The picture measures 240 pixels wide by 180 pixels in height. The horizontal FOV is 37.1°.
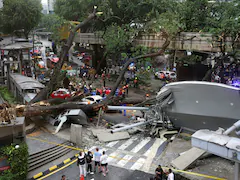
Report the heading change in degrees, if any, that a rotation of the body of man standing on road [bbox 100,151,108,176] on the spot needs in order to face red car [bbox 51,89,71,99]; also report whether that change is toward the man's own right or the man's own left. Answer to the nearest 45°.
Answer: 0° — they already face it

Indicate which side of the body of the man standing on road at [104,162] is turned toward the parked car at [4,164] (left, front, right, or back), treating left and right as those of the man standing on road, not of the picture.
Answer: left

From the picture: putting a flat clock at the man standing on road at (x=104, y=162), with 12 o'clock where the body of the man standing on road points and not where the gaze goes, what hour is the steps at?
The steps is roughly at 10 o'clock from the man standing on road.

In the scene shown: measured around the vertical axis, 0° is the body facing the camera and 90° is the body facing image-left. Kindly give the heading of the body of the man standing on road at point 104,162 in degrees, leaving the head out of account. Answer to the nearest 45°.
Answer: approximately 180°

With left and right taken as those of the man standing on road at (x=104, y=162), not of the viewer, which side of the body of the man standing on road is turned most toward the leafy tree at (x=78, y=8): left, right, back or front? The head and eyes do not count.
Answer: front

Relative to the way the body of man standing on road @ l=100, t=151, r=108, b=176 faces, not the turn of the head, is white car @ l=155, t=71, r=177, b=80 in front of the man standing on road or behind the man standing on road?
in front

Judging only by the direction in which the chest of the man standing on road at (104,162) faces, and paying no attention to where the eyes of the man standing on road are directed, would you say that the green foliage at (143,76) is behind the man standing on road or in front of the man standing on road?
in front

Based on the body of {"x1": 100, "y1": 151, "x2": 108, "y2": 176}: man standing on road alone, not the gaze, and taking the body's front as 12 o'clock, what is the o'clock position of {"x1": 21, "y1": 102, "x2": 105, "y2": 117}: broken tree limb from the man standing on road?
The broken tree limb is roughly at 11 o'clock from the man standing on road.

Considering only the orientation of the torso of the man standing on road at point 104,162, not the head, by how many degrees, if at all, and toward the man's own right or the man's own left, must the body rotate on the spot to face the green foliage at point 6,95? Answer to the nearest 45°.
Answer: approximately 45° to the man's own left

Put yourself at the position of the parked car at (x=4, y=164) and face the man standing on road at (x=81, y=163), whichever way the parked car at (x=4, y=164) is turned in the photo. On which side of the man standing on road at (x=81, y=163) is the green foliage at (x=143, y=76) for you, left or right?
left
